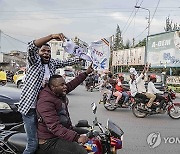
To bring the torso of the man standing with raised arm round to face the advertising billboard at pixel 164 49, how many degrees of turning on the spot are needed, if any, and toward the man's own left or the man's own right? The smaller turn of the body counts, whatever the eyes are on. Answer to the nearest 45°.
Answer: approximately 90° to the man's own left

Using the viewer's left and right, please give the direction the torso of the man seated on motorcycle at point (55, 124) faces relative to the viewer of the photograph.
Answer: facing to the right of the viewer

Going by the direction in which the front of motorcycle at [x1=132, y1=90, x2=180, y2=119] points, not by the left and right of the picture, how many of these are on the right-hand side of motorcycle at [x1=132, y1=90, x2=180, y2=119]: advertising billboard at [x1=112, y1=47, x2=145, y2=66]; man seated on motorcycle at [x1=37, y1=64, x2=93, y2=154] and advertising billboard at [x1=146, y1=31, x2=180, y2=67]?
1

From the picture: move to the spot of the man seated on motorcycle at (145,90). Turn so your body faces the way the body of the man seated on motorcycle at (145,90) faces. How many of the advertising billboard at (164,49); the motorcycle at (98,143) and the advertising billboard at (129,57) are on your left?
2

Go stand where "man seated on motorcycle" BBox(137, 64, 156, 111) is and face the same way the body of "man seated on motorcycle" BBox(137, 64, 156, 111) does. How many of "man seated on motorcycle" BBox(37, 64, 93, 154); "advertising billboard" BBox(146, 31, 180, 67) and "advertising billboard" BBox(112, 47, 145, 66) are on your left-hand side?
2

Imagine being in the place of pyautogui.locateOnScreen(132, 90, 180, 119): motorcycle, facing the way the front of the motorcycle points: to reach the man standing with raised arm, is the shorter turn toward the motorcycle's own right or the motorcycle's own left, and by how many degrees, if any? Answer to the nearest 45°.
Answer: approximately 90° to the motorcycle's own right
